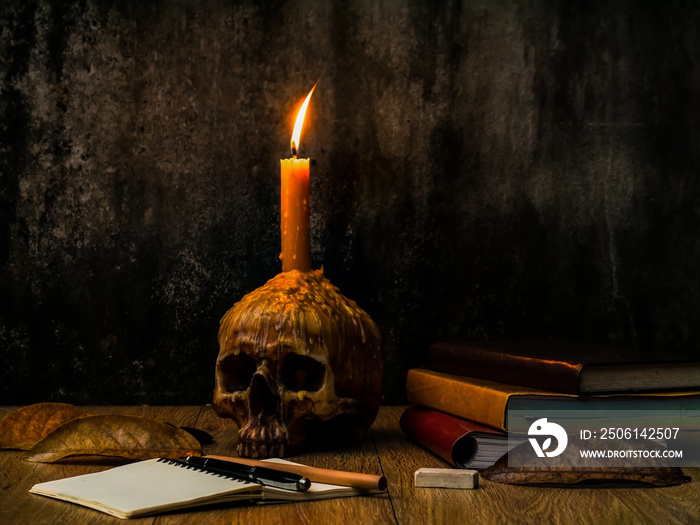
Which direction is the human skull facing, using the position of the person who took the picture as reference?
facing the viewer and to the left of the viewer
